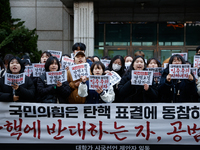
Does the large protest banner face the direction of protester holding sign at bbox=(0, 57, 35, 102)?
no

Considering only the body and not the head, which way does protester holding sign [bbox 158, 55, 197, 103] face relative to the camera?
toward the camera

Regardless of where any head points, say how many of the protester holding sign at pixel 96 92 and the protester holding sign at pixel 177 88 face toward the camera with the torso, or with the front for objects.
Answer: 2

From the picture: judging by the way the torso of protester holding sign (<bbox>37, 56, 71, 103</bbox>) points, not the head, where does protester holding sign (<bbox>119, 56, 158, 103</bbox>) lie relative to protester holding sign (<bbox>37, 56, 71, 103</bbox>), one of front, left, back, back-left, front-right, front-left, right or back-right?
left

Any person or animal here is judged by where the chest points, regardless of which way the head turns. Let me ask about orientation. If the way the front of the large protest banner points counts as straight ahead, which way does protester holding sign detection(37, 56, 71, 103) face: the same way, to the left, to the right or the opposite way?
the same way

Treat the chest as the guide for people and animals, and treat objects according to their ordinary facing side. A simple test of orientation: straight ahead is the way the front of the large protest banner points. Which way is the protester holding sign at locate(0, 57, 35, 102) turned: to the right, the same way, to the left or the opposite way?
the same way

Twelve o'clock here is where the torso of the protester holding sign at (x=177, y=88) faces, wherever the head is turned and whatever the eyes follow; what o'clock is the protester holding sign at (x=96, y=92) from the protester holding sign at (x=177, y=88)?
the protester holding sign at (x=96, y=92) is roughly at 2 o'clock from the protester holding sign at (x=177, y=88).

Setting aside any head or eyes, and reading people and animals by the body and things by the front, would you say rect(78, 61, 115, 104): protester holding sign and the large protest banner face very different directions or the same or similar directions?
same or similar directions

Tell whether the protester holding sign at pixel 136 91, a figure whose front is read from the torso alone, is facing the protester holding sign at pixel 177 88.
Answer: no

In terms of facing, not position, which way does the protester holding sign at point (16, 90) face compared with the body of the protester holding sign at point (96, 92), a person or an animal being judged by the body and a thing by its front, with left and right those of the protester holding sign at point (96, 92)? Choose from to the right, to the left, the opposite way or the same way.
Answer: the same way

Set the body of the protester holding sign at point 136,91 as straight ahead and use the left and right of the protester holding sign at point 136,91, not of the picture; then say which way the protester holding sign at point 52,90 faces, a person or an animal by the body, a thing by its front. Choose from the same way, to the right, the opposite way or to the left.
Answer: the same way

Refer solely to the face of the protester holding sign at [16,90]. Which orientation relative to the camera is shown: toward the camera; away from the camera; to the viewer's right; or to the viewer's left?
toward the camera

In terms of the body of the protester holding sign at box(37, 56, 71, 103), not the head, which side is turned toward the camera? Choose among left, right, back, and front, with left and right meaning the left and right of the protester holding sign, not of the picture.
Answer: front

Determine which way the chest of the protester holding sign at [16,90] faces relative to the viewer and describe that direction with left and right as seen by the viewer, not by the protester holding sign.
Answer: facing the viewer

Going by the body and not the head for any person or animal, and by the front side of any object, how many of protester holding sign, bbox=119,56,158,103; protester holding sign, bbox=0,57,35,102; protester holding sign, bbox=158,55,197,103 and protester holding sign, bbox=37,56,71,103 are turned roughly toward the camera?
4

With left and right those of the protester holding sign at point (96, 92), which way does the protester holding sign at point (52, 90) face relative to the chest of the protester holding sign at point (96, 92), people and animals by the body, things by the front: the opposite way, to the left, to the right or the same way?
the same way

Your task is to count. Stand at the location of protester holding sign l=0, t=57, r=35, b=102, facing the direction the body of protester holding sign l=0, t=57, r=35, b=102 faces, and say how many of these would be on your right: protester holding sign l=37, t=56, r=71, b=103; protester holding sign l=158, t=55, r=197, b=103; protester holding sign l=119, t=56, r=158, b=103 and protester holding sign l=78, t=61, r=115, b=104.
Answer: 0

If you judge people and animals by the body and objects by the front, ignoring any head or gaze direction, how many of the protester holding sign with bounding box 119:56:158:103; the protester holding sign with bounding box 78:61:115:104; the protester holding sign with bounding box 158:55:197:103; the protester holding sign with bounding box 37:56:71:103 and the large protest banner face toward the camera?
5

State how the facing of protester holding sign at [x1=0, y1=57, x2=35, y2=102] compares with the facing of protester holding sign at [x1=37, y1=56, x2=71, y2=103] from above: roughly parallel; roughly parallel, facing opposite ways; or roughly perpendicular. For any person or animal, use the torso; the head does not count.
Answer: roughly parallel

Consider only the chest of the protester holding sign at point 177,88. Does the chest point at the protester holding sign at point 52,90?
no

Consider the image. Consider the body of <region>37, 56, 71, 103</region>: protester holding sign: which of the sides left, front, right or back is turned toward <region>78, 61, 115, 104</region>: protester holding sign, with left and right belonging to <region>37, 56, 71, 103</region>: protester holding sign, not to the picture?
left
